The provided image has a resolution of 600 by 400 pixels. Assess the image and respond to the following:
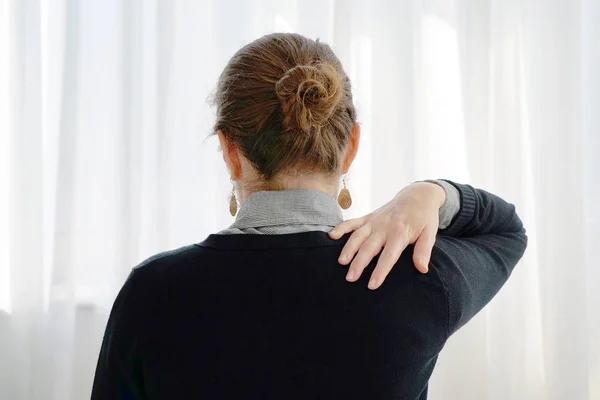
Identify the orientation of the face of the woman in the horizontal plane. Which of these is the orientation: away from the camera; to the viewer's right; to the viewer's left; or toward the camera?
away from the camera

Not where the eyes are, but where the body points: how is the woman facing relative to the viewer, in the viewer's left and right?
facing away from the viewer
